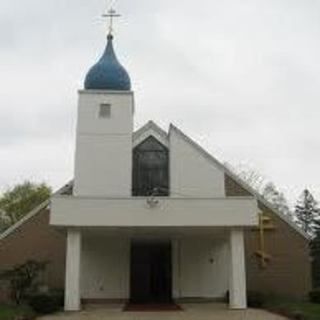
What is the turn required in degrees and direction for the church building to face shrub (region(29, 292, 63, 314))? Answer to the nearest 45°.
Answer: approximately 45° to its right

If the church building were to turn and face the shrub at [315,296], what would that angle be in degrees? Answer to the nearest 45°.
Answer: approximately 90° to its left

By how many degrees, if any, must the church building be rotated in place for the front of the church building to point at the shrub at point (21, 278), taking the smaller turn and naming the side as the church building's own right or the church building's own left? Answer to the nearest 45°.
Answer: approximately 45° to the church building's own right

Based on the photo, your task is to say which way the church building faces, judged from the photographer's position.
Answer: facing the viewer
